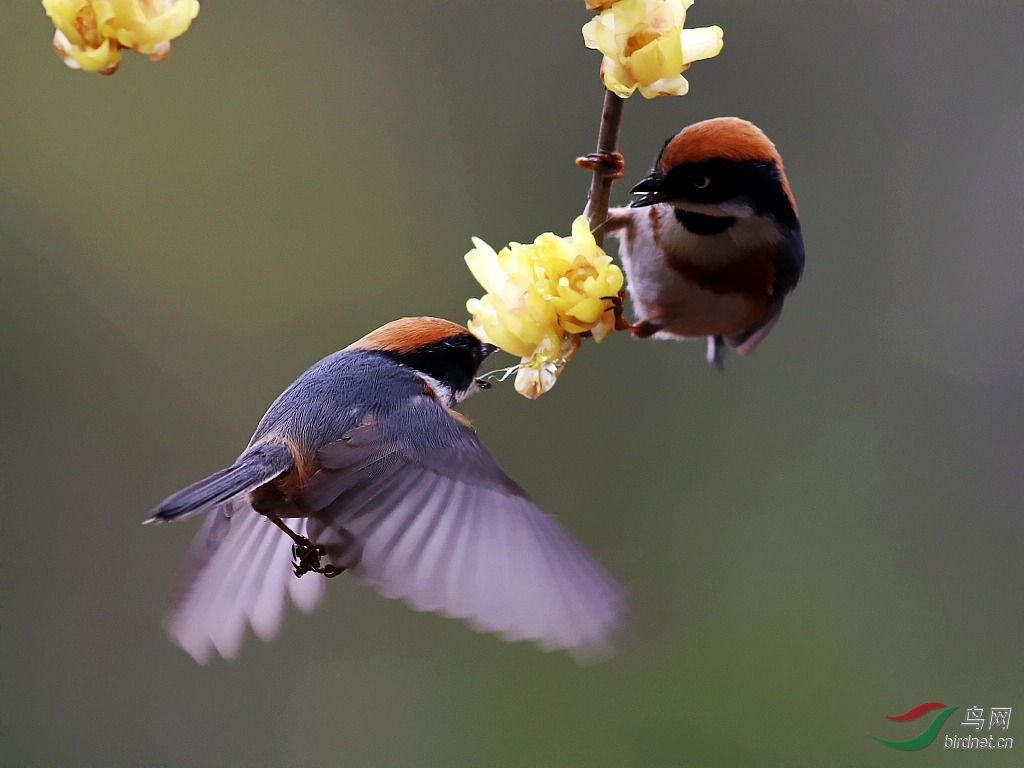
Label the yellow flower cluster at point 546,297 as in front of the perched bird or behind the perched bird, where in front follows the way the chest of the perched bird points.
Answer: in front

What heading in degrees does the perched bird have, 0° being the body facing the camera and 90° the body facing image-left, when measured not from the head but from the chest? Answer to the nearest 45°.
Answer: approximately 45°

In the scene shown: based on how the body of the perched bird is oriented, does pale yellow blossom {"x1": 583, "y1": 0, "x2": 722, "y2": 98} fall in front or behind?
in front

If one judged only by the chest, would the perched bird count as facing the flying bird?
yes

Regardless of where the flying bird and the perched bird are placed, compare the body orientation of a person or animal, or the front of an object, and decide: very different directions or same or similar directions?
very different directions

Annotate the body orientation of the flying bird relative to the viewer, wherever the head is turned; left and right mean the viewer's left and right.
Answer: facing away from the viewer and to the right of the viewer

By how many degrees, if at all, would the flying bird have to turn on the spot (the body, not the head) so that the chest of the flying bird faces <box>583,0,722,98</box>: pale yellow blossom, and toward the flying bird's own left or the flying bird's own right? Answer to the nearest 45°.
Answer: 0° — it already faces it

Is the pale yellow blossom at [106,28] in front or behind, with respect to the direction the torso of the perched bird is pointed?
in front

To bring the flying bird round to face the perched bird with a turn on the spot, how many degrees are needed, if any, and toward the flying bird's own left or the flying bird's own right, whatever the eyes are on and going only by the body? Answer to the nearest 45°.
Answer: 0° — it already faces it
